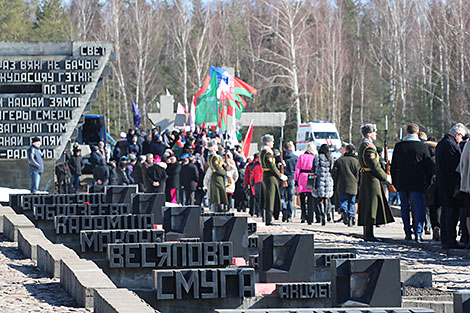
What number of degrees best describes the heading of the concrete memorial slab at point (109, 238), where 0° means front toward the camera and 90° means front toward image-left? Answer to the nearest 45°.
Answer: approximately 0°

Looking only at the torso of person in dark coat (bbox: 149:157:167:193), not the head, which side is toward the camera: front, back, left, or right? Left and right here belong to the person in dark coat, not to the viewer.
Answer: back

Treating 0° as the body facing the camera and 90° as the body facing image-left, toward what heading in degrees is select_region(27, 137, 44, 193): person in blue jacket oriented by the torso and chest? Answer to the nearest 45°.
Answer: approximately 270°
